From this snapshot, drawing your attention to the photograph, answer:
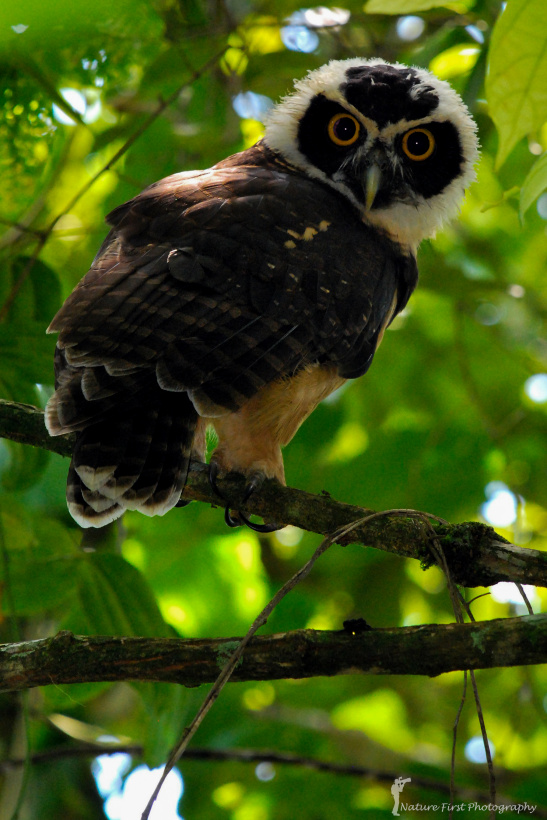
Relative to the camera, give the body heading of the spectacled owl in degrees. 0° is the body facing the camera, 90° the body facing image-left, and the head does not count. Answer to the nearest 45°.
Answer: approximately 225°

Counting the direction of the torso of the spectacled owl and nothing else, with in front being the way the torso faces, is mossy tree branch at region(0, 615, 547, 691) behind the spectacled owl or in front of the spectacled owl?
behind
